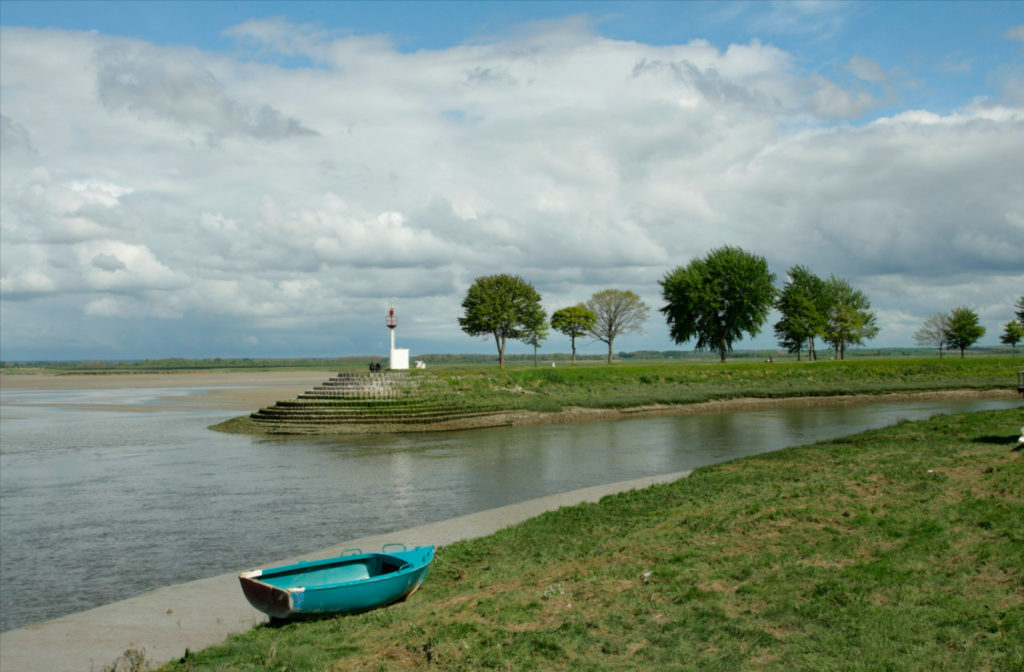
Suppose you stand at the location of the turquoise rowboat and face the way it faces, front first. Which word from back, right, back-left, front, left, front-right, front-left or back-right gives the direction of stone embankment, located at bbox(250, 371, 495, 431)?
front-left

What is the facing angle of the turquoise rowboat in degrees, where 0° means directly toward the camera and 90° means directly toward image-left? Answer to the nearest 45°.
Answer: approximately 225°
